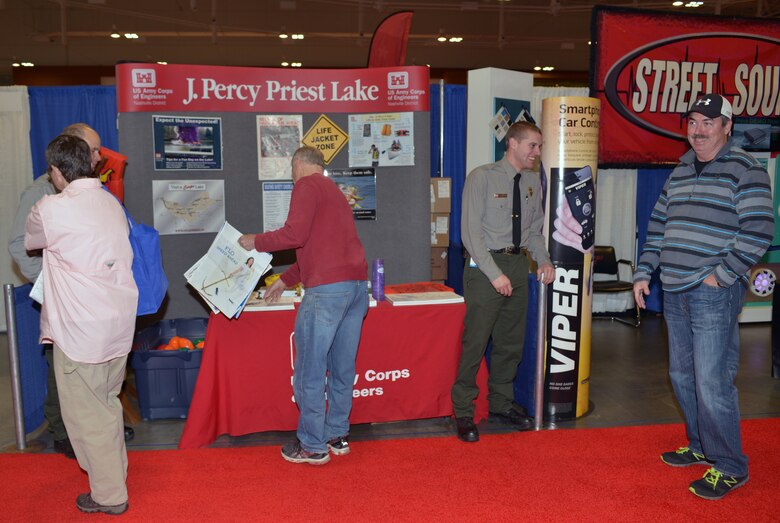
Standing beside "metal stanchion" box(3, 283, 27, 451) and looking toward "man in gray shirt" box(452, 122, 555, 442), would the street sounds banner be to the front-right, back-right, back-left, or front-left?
front-left

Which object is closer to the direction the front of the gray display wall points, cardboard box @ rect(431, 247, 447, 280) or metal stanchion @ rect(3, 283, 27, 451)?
the metal stanchion

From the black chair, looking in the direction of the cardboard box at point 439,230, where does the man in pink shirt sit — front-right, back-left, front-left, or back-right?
front-left

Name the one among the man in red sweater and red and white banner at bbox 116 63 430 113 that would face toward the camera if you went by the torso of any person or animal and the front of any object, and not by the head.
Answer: the red and white banner

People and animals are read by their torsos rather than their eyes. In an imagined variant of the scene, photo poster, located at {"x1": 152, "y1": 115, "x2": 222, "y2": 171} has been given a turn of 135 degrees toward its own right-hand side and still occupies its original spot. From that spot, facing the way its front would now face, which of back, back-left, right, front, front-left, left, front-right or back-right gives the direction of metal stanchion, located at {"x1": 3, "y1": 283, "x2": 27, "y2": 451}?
left

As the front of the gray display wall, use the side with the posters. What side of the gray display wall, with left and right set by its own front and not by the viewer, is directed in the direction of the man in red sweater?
front

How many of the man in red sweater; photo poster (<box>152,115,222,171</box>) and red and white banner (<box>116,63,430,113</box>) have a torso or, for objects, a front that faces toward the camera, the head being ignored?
2

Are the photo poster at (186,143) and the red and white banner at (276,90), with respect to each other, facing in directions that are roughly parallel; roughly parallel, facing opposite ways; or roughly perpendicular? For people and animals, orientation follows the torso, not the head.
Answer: roughly parallel

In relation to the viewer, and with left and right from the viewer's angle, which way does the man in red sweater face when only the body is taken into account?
facing away from the viewer and to the left of the viewer

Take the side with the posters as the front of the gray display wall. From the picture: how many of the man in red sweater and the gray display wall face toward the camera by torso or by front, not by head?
1

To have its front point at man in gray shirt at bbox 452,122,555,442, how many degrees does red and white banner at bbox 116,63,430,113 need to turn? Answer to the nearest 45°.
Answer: approximately 45° to its left

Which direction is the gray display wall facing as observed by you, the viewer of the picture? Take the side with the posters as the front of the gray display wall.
facing the viewer

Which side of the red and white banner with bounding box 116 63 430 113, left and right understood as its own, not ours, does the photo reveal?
front

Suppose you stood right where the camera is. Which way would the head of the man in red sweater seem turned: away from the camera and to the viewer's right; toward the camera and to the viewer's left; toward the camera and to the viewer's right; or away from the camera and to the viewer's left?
away from the camera and to the viewer's left
